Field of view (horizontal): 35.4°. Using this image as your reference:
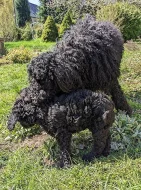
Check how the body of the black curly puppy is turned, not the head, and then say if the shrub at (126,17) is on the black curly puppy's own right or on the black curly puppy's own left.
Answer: on the black curly puppy's own right

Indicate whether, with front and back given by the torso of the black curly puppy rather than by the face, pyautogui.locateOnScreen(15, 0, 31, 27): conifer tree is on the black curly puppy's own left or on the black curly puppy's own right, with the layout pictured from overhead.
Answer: on the black curly puppy's own right

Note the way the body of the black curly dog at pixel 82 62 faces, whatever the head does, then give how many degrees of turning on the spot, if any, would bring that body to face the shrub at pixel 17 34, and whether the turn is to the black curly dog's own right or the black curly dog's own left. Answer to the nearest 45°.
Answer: approximately 90° to the black curly dog's own right

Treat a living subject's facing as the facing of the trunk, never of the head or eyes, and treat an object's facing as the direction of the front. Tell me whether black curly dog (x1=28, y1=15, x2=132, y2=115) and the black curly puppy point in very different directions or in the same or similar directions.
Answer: same or similar directions

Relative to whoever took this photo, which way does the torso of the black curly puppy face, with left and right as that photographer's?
facing to the left of the viewer

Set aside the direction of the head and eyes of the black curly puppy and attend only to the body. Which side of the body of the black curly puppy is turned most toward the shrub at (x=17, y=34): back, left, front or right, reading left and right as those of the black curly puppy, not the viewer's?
right

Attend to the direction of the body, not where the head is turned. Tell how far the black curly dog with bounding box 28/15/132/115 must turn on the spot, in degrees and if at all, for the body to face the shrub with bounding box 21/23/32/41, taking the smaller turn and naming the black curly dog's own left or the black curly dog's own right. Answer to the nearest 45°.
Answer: approximately 90° to the black curly dog's own right

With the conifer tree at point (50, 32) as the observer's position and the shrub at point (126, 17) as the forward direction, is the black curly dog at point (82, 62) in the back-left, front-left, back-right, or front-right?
front-right

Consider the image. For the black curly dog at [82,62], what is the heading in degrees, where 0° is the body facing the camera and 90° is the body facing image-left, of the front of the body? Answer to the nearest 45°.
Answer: approximately 90°

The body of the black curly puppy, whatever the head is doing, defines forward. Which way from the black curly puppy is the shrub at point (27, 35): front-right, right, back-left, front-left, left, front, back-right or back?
right

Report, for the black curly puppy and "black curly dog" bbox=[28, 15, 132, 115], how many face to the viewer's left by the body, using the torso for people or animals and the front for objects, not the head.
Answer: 2

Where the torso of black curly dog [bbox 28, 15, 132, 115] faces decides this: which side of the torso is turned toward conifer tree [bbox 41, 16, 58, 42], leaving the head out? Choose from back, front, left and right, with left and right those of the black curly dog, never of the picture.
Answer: right

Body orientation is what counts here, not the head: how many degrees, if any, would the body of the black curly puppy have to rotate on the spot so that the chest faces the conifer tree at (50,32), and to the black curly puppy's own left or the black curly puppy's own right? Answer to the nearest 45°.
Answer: approximately 90° to the black curly puppy's own right
